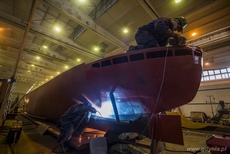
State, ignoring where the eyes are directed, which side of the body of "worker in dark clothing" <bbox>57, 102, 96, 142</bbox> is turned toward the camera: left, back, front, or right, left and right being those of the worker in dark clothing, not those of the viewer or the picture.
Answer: right
